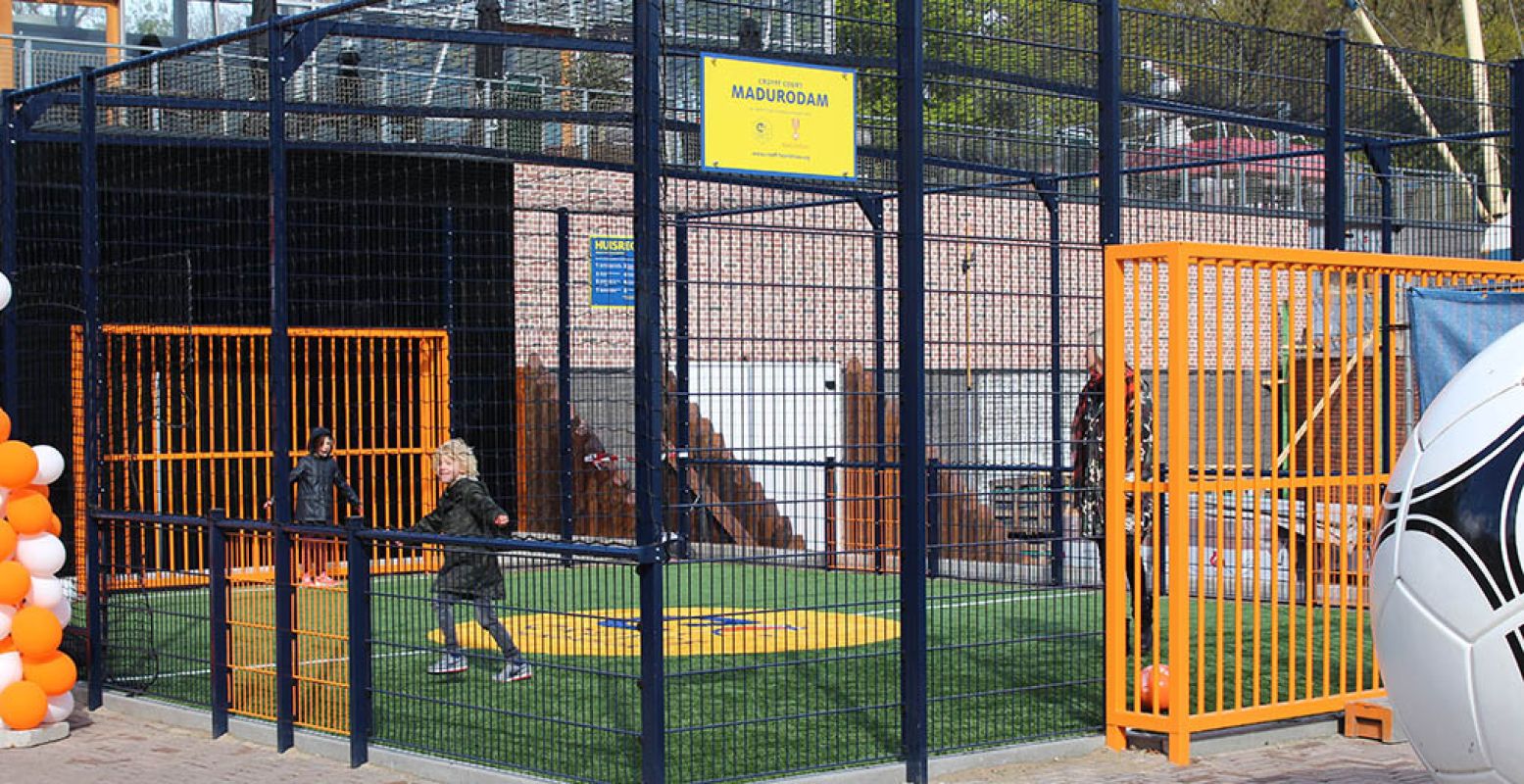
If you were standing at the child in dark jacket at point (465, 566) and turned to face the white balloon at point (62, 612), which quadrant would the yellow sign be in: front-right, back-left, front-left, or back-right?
back-left

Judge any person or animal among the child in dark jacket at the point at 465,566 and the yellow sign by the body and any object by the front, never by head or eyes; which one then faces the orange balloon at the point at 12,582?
the child in dark jacket

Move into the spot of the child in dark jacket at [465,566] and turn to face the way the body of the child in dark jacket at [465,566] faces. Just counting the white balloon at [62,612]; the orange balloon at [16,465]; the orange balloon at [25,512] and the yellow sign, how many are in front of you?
3

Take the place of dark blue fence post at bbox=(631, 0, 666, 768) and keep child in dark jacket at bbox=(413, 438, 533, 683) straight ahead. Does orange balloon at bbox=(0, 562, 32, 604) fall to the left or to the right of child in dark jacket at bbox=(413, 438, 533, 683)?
left

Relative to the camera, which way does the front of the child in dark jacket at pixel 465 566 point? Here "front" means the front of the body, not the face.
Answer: to the viewer's left

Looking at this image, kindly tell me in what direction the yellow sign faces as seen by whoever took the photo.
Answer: facing the viewer and to the right of the viewer

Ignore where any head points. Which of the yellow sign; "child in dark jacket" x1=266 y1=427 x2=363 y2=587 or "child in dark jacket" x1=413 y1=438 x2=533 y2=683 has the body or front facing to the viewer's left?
"child in dark jacket" x1=413 y1=438 x2=533 y2=683

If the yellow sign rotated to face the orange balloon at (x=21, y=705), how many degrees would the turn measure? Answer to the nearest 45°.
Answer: approximately 135° to its right

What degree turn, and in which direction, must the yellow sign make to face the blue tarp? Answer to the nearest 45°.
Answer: approximately 45° to its left

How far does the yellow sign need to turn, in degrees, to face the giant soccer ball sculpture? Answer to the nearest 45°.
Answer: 0° — it already faces it

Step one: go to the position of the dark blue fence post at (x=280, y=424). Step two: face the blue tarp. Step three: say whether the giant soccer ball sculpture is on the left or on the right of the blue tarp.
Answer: right
